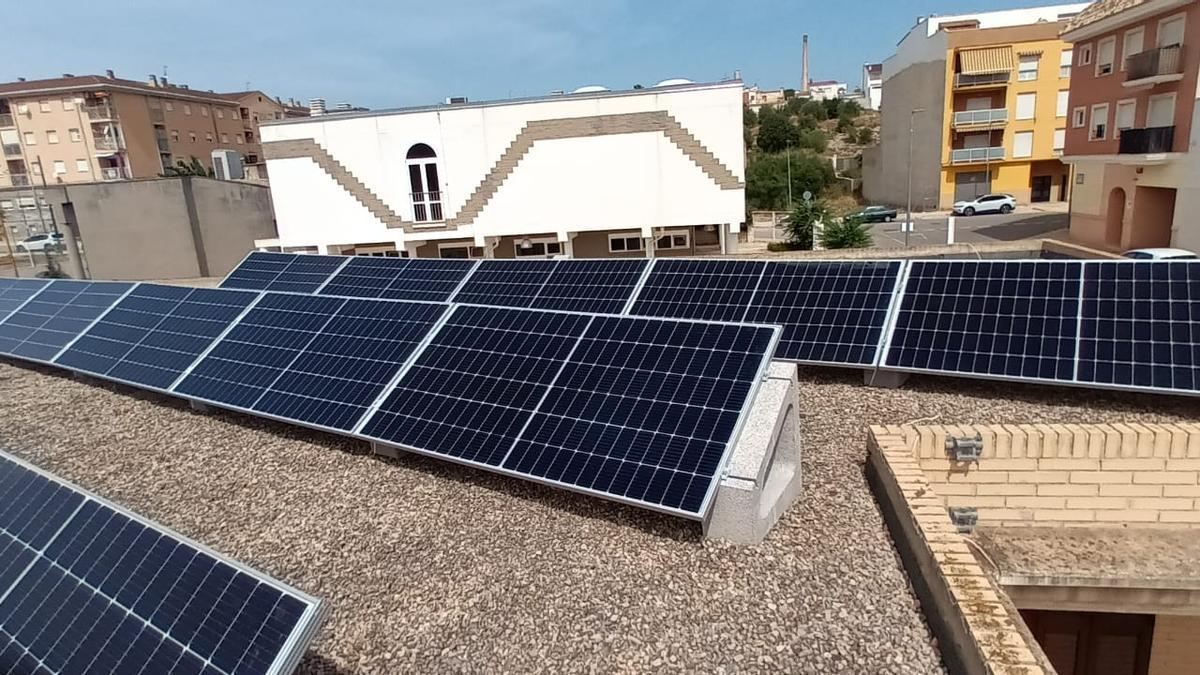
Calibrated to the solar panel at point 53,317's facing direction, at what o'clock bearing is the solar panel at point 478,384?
the solar panel at point 478,384 is roughly at 10 o'clock from the solar panel at point 53,317.

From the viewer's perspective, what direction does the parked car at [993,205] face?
to the viewer's left

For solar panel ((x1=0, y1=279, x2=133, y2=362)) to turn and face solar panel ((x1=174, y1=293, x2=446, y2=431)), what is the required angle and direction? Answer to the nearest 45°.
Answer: approximately 45° to its left

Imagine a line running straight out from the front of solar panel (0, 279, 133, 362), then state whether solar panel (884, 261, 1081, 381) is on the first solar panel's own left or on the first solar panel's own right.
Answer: on the first solar panel's own left

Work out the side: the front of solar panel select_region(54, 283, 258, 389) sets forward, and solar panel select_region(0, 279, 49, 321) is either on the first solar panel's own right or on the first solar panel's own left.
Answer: on the first solar panel's own right

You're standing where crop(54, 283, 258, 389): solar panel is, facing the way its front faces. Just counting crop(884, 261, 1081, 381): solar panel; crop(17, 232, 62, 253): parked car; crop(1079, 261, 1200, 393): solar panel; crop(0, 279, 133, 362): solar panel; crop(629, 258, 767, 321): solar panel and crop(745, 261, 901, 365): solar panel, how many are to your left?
4

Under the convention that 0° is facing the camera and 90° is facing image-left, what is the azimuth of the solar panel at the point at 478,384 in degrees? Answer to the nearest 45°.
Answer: approximately 45°

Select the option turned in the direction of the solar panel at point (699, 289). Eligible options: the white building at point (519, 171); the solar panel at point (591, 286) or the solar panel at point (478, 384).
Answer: the white building

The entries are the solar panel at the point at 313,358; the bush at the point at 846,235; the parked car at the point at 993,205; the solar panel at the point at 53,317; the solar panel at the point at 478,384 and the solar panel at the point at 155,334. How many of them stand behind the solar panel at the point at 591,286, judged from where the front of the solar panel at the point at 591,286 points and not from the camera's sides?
2
